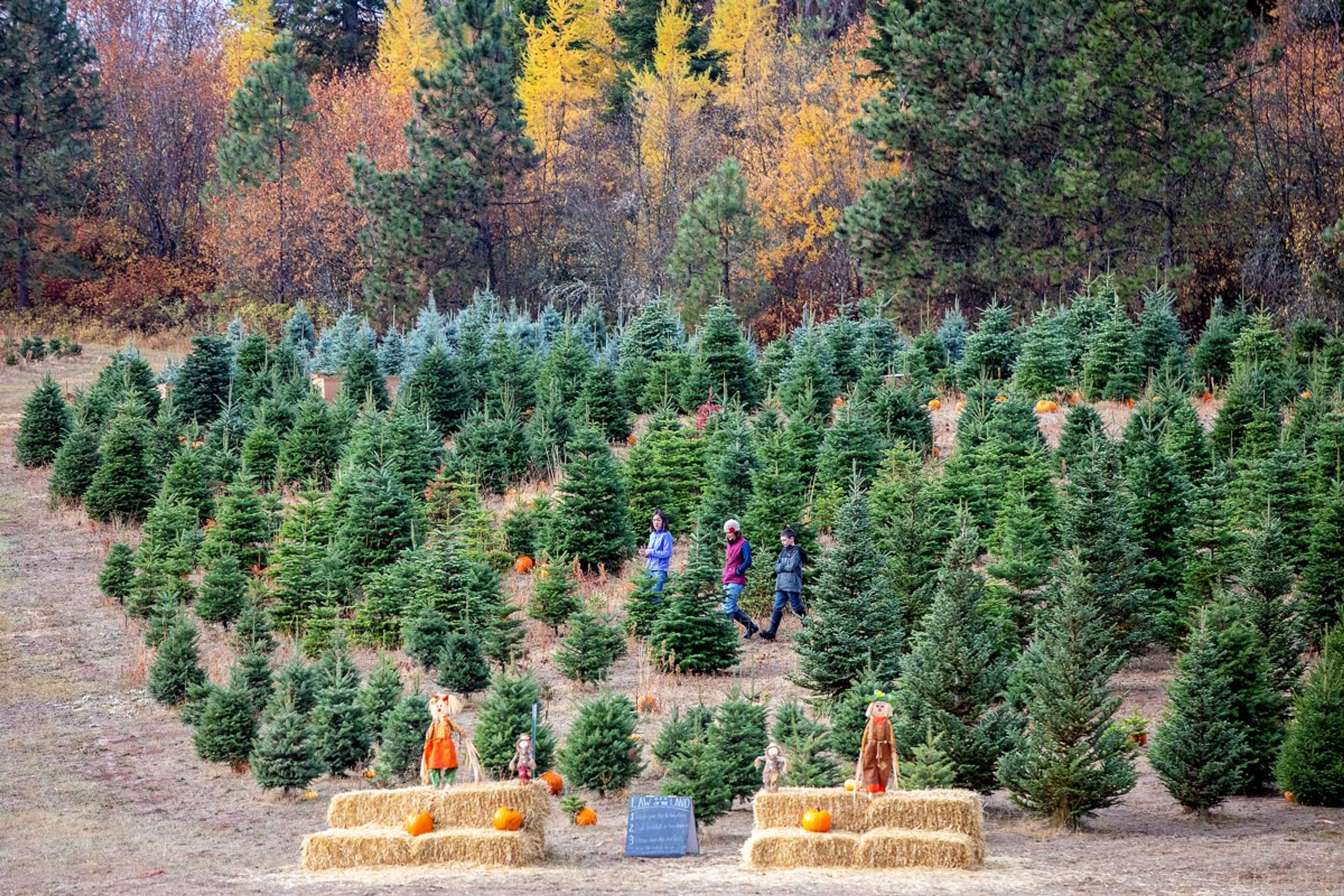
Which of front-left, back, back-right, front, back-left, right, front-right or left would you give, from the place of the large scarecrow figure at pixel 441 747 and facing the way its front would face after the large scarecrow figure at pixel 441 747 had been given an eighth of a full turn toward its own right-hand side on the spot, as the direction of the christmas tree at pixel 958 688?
back-left

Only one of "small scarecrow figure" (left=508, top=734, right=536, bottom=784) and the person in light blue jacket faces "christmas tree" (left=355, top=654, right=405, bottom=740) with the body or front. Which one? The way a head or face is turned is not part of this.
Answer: the person in light blue jacket

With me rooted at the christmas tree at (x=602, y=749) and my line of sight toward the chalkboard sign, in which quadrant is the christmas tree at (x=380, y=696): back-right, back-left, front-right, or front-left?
back-right

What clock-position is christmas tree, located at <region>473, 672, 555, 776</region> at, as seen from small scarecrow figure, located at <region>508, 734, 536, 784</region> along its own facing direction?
The christmas tree is roughly at 6 o'clock from the small scarecrow figure.

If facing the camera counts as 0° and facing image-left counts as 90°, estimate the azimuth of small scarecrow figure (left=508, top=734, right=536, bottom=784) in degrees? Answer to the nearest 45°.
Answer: approximately 0°

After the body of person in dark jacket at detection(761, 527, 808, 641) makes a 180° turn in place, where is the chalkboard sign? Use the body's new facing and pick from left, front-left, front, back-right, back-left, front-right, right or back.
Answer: back-right

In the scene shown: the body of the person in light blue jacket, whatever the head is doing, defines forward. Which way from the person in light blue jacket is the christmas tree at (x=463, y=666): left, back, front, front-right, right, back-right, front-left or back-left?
front

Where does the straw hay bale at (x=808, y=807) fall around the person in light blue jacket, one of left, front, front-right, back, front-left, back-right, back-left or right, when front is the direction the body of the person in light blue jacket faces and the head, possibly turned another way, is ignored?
front-left

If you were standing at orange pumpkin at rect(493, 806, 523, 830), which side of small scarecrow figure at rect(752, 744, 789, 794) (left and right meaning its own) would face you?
right

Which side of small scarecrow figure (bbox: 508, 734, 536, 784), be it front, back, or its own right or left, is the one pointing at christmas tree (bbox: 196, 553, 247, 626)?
back

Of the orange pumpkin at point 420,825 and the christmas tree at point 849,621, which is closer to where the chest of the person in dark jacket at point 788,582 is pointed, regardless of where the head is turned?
the orange pumpkin

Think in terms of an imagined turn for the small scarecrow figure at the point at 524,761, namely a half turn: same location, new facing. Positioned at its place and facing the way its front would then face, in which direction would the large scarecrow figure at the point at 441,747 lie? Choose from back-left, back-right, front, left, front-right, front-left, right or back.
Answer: left

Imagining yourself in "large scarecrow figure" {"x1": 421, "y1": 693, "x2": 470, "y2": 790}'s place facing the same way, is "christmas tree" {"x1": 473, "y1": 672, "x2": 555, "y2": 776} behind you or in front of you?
behind

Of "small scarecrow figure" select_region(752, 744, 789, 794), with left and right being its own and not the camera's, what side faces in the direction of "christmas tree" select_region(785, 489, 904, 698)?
back

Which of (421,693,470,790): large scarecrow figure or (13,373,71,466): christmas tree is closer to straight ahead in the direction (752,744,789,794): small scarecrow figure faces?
the large scarecrow figure

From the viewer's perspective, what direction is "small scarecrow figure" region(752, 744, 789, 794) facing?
toward the camera

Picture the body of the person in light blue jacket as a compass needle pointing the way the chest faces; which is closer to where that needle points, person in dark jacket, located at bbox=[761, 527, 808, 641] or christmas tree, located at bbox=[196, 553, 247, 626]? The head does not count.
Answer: the christmas tree

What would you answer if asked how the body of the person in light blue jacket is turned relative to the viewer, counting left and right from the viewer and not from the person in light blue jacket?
facing the viewer and to the left of the viewer
